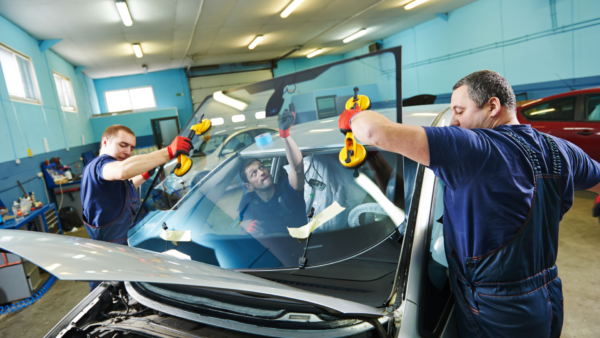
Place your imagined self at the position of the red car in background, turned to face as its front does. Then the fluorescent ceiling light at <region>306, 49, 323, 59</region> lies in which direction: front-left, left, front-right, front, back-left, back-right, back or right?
back-left

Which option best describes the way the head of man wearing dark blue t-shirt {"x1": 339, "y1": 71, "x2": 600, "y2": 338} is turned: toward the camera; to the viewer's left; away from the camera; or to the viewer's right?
to the viewer's left

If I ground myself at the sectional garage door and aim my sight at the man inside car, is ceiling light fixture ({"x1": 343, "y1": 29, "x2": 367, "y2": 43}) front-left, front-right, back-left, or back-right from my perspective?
front-left

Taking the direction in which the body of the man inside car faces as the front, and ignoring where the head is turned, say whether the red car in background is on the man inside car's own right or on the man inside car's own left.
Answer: on the man inside car's own left

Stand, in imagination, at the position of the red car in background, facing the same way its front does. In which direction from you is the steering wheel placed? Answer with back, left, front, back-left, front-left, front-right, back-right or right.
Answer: right

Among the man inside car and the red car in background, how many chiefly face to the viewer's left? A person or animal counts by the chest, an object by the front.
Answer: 0

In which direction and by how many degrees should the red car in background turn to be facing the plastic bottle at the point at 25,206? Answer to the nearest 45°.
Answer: approximately 135° to its right
